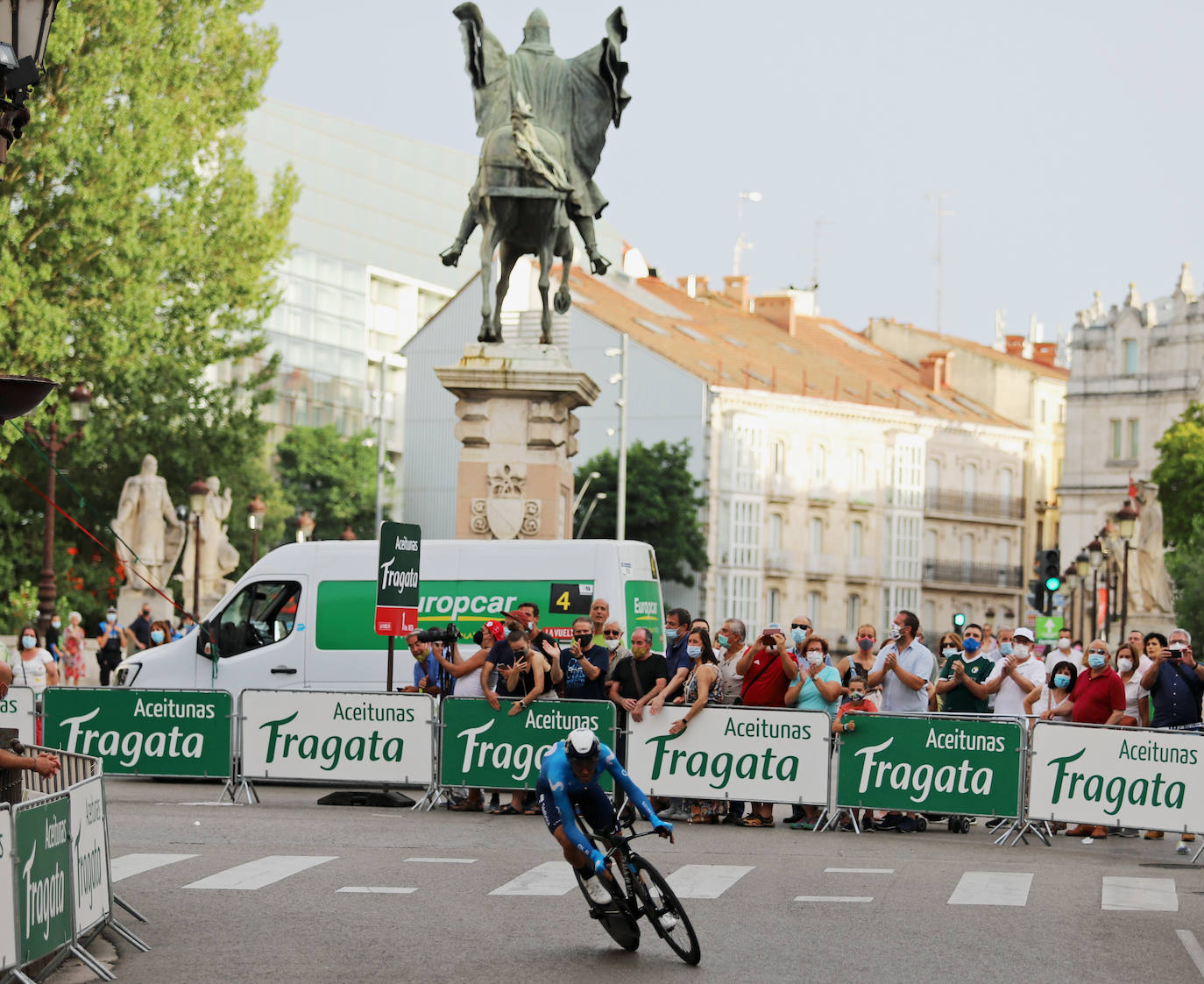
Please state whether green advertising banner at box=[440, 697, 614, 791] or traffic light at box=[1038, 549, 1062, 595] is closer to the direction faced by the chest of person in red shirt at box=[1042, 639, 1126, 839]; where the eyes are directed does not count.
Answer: the green advertising banner

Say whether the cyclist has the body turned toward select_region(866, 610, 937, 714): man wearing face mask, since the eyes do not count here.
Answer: no

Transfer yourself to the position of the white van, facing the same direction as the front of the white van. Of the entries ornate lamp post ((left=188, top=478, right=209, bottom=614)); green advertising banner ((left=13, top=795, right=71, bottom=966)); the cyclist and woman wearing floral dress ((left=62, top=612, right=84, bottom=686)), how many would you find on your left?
2

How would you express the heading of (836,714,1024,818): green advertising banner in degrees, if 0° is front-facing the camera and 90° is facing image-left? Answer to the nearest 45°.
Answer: approximately 0°

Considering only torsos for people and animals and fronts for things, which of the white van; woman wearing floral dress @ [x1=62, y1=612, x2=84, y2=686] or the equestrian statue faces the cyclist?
the woman wearing floral dress

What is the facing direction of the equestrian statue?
away from the camera

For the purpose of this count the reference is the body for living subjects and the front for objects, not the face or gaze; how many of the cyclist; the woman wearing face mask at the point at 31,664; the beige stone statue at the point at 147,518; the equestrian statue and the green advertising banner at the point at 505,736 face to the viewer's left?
0

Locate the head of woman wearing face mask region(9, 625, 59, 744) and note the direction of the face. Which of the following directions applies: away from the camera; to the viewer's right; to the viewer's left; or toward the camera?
toward the camera

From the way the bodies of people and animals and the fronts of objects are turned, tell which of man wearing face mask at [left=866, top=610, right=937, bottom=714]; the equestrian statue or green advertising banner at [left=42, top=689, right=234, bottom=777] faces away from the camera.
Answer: the equestrian statue

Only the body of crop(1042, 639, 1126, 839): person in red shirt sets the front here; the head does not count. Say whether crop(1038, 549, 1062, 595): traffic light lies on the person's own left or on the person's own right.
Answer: on the person's own right

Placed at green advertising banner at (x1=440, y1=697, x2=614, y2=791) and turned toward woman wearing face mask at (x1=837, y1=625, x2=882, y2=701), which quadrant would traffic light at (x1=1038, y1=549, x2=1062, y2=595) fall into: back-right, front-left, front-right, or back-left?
front-left

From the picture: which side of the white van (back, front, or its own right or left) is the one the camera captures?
left

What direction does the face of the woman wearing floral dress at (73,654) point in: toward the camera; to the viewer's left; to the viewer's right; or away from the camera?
toward the camera

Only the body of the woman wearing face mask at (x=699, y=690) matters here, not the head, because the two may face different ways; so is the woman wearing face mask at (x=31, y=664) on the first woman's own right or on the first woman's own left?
on the first woman's own right

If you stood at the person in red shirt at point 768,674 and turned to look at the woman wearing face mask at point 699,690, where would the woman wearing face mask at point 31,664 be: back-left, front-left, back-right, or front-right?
front-right

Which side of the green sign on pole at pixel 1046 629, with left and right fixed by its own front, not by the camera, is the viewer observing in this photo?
front

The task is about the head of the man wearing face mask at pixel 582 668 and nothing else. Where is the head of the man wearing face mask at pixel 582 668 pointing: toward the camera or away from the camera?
toward the camera
